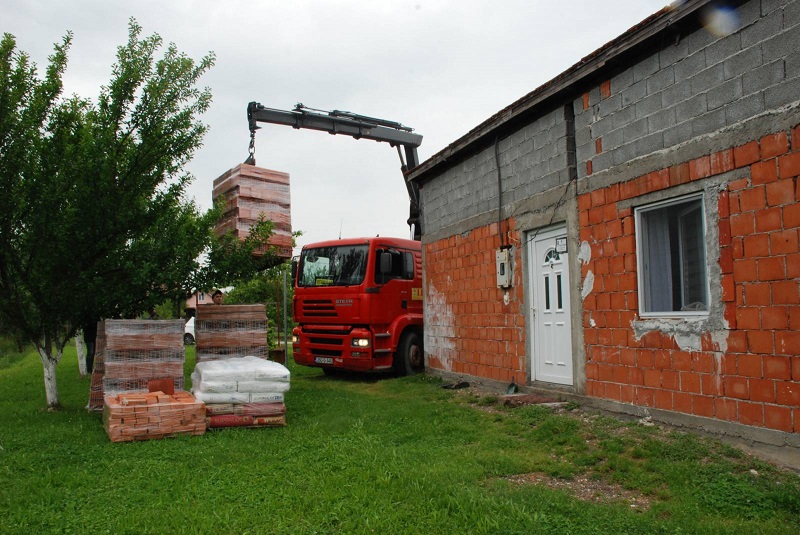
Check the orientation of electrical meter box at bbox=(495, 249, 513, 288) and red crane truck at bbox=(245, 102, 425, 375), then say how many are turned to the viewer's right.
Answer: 0

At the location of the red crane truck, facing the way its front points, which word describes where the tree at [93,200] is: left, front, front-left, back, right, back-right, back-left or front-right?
front

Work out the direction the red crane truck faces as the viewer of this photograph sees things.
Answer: facing the viewer and to the left of the viewer

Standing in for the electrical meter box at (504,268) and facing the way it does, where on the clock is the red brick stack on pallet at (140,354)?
The red brick stack on pallet is roughly at 1 o'clock from the electrical meter box.

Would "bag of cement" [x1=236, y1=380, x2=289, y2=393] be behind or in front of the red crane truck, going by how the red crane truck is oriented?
in front

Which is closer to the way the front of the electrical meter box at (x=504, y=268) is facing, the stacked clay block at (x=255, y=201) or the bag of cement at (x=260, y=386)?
the bag of cement

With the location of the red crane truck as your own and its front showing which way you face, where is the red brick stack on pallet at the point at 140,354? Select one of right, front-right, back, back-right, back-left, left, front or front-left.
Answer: front

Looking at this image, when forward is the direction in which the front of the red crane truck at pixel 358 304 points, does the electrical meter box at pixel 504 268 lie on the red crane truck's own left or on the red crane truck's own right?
on the red crane truck's own left

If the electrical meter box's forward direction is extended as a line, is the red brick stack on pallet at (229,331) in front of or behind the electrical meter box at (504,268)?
in front

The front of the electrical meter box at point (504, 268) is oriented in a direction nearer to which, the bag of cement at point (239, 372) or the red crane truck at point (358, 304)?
the bag of cement

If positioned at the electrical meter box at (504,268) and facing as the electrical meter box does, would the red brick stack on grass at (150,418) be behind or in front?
in front
